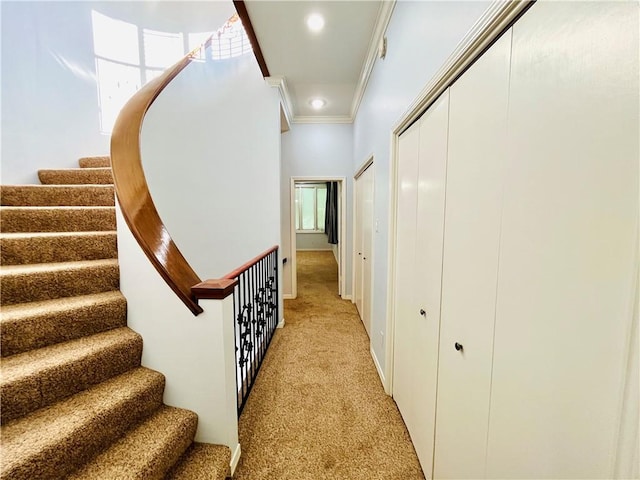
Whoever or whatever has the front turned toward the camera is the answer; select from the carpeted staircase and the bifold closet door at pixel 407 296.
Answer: the carpeted staircase

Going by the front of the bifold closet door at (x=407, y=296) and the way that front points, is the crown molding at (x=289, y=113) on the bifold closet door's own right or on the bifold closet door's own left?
on the bifold closet door's own right

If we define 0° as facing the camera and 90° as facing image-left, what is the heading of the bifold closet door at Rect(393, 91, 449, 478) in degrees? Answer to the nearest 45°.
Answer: approximately 90°

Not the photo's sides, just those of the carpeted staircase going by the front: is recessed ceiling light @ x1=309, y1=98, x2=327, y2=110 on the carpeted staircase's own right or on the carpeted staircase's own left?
on the carpeted staircase's own left

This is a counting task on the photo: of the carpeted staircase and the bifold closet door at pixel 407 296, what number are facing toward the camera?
1

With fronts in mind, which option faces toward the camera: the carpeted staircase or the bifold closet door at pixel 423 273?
the carpeted staircase

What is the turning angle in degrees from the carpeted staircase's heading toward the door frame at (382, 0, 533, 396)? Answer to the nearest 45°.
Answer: approximately 45° to its left

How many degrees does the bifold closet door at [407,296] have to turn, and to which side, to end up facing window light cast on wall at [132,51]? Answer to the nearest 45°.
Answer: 0° — it already faces it

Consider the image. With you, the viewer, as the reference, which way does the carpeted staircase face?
facing the viewer

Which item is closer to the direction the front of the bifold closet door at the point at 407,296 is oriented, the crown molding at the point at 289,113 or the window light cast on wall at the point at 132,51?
the window light cast on wall

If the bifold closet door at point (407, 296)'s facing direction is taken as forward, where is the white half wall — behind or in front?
in front

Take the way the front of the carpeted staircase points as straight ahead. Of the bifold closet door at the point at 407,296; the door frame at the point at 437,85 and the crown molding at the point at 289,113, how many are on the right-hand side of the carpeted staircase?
0
